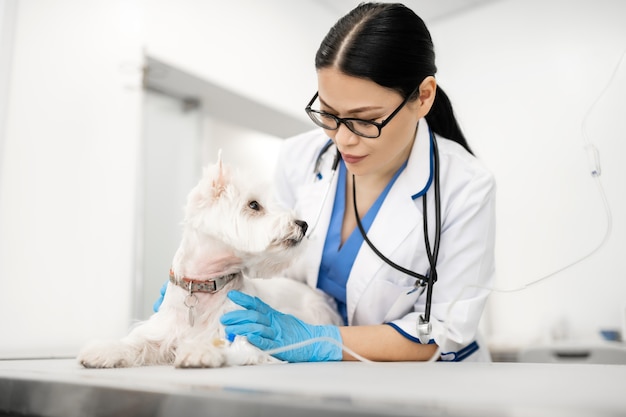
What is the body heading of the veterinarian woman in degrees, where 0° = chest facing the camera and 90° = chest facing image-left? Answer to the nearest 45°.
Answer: approximately 45°

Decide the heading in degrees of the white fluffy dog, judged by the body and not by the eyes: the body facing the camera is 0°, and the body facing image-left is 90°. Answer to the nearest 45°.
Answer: approximately 45°
